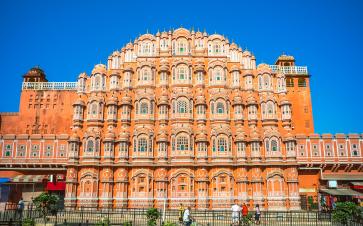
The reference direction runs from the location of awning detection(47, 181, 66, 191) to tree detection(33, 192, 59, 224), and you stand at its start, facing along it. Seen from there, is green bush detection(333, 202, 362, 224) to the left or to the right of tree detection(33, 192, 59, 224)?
left

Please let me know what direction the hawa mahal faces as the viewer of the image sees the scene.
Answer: facing the viewer

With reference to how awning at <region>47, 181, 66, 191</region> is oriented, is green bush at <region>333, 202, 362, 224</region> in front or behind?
in front

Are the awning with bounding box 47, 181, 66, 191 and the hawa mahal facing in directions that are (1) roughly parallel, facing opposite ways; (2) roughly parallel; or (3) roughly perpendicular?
roughly parallel

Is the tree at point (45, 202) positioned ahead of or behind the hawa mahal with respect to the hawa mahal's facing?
ahead
